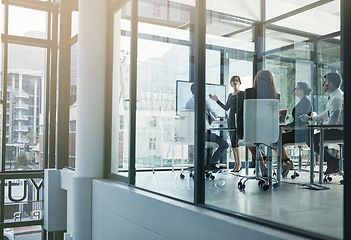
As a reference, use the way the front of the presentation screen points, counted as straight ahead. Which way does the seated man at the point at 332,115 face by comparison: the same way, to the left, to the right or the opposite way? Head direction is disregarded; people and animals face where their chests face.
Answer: to the right

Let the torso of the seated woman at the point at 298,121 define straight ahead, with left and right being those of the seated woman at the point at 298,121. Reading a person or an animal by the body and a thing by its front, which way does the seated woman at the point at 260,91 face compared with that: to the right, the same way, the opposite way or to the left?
to the right

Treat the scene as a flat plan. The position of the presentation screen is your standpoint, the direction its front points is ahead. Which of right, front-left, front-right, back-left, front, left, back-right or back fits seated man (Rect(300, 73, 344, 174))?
front-left

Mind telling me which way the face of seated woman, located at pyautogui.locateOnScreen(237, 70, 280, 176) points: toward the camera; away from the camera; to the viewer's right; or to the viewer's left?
away from the camera

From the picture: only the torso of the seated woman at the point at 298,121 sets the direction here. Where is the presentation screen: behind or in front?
in front

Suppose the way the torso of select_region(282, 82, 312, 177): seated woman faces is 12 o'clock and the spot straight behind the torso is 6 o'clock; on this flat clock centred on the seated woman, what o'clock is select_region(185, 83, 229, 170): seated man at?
The seated man is roughly at 12 o'clock from the seated woman.

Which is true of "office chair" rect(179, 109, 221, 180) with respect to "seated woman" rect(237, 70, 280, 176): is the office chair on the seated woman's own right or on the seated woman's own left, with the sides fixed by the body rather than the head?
on the seated woman's own left

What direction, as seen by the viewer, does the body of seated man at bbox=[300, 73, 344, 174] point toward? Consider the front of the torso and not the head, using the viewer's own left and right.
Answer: facing to the left of the viewer

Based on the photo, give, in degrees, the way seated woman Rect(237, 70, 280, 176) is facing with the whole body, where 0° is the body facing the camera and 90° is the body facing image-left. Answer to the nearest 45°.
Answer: approximately 180°

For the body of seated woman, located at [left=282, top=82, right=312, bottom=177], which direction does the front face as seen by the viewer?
to the viewer's left
